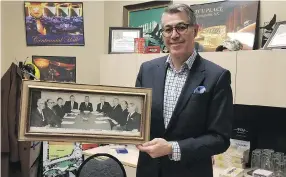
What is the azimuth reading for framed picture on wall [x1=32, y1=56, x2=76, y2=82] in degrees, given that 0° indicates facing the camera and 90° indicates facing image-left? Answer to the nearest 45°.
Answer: approximately 0°

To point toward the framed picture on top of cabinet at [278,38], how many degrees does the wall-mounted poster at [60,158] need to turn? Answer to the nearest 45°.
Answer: approximately 45° to its left

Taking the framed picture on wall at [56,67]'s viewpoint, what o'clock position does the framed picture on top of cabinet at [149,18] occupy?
the framed picture on top of cabinet at [149,18] is roughly at 10 o'clock from the framed picture on wall at [56,67].

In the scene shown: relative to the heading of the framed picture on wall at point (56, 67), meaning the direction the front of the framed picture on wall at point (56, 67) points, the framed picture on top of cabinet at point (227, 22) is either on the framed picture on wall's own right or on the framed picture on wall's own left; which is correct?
on the framed picture on wall's own left

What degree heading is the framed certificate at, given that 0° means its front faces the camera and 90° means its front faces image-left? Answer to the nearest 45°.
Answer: approximately 0°
